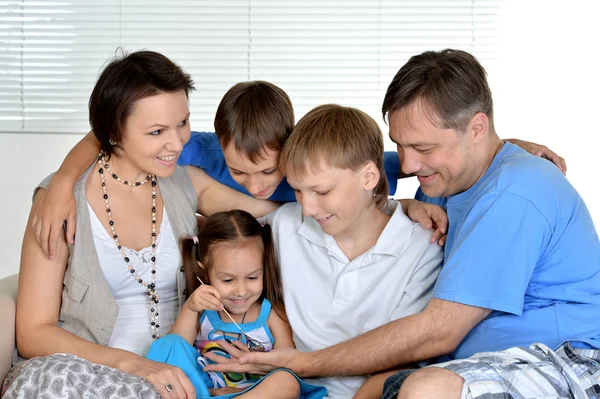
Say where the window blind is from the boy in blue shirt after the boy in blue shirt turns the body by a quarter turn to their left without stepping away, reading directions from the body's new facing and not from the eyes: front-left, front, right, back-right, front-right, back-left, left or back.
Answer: left

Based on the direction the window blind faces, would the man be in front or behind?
in front

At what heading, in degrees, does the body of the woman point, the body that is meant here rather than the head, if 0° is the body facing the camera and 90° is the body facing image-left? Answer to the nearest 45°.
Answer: approximately 315°

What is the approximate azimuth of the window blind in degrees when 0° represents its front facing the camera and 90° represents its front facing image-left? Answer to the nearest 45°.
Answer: approximately 0°
